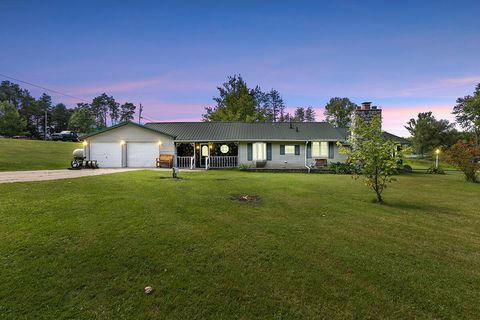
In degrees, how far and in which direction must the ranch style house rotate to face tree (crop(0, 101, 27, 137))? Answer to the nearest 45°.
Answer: approximately 135° to its right

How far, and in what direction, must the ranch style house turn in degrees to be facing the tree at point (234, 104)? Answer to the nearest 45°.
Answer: approximately 180°

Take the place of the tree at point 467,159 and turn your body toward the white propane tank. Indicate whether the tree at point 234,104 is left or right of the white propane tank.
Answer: right

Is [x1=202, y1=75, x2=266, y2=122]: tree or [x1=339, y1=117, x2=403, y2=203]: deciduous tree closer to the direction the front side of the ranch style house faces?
the deciduous tree

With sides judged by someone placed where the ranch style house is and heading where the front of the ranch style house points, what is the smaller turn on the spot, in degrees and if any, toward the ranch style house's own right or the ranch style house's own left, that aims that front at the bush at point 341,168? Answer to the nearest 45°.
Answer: approximately 90° to the ranch style house's own left

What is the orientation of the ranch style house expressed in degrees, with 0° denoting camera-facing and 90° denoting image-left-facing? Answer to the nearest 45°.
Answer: approximately 0°

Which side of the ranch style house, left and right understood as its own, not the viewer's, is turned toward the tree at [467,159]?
left

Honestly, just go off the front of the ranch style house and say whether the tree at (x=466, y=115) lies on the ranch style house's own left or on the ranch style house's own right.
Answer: on the ranch style house's own left

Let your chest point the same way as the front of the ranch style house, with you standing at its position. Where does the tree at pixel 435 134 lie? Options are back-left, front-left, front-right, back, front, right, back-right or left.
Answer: back-left

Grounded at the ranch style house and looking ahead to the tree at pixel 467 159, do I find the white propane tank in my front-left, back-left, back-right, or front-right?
back-right

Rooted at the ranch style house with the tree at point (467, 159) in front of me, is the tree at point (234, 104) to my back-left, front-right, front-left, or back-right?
back-left
